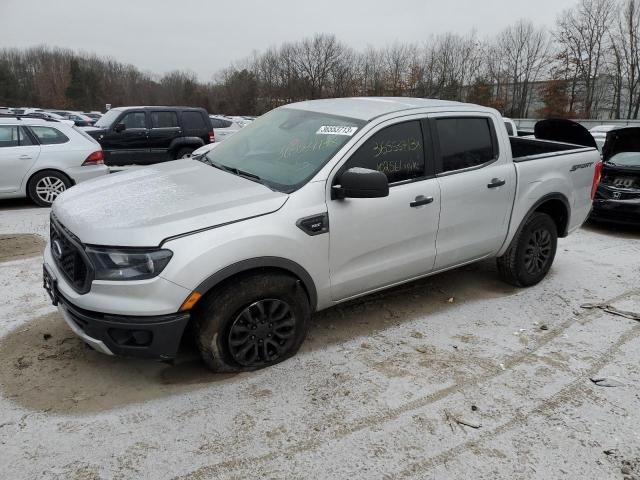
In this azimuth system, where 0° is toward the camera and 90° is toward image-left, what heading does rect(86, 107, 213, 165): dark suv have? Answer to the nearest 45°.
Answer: approximately 90°

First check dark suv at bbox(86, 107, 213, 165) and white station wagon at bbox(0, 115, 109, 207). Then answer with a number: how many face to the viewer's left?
2

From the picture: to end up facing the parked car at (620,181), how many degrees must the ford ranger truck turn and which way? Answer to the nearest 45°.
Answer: approximately 180°

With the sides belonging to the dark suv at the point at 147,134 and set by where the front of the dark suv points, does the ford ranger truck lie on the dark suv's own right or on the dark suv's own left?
on the dark suv's own left

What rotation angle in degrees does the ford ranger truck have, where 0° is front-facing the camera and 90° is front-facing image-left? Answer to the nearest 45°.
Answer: approximately 45°

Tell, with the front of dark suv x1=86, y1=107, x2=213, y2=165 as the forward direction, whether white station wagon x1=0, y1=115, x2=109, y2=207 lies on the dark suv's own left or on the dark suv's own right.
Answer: on the dark suv's own left

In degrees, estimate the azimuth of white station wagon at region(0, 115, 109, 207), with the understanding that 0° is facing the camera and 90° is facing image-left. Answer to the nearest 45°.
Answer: approximately 90°

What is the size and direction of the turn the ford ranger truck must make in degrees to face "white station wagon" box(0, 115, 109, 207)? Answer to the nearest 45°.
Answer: approximately 90° to its right

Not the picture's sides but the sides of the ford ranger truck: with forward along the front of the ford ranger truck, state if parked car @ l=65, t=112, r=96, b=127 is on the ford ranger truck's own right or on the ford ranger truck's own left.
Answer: on the ford ranger truck's own right

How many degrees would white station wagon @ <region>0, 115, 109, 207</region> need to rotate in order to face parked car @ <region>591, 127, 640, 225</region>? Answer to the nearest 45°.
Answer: approximately 135° to its left
